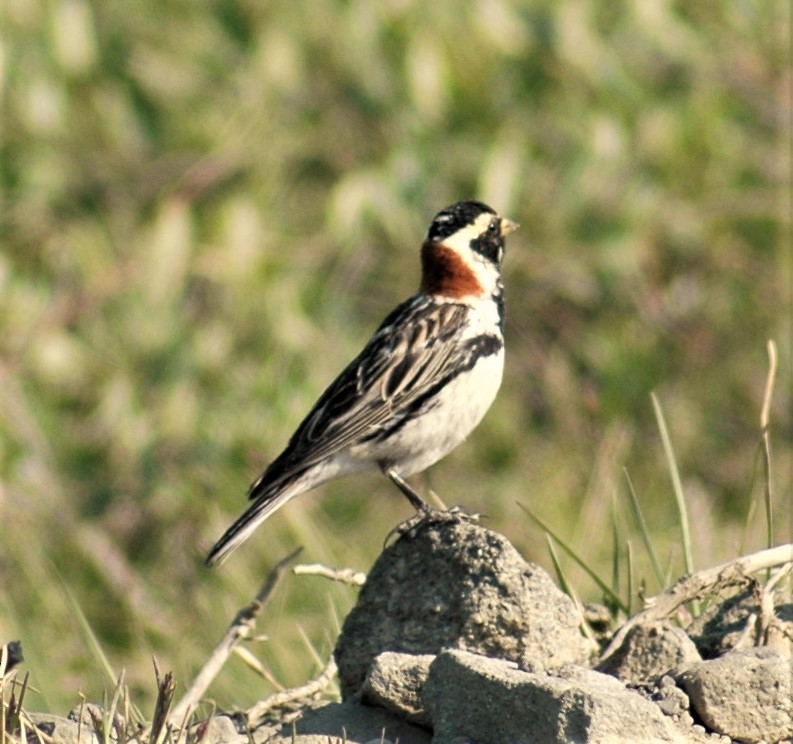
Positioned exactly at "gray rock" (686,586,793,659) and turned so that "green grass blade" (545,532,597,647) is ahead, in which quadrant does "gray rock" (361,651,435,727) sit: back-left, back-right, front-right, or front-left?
front-left

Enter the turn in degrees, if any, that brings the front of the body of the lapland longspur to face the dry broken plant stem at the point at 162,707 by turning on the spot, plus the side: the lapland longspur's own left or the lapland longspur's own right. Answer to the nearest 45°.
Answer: approximately 90° to the lapland longspur's own right

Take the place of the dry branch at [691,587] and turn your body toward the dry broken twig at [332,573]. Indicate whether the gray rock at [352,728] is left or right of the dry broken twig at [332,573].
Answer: left

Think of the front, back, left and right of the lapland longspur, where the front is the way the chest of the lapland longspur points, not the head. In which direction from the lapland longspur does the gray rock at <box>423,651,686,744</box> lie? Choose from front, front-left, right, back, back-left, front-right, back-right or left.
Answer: right

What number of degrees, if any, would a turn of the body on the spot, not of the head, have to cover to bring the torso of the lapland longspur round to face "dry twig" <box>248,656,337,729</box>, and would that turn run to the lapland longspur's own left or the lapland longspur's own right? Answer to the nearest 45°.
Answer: approximately 90° to the lapland longspur's own right

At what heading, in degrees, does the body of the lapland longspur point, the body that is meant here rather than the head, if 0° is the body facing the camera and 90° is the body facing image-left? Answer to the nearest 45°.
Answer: approximately 270°

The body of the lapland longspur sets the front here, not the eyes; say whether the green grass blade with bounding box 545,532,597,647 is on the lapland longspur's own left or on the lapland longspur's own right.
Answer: on the lapland longspur's own right
